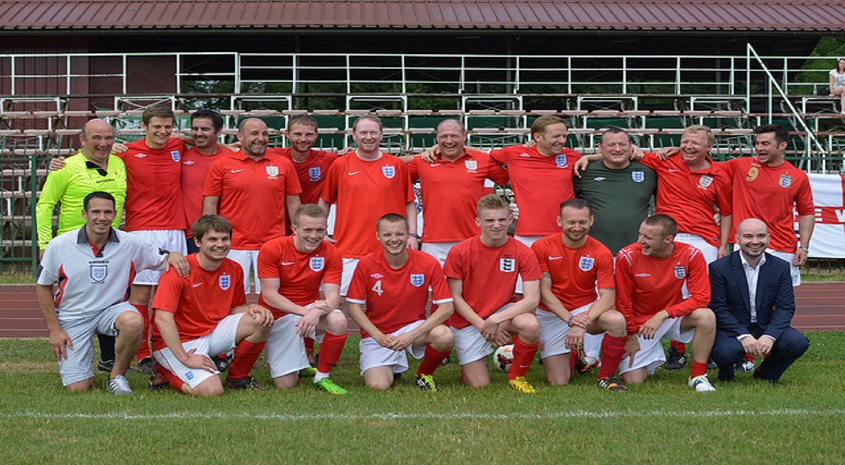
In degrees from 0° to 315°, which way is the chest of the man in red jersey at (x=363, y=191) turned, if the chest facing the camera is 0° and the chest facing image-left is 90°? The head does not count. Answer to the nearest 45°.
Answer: approximately 0°

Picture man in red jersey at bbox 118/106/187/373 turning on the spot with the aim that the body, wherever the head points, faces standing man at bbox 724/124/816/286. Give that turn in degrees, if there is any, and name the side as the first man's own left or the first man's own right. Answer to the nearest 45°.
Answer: approximately 90° to the first man's own left

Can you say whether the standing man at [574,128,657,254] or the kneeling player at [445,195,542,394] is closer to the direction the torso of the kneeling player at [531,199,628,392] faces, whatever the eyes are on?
the kneeling player

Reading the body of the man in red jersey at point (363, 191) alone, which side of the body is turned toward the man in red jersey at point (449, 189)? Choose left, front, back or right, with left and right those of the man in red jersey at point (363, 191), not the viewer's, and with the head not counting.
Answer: left

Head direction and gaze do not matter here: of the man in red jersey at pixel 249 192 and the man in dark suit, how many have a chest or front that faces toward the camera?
2

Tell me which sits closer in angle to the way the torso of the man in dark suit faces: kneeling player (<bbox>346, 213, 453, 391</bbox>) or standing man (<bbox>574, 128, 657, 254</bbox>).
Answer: the kneeling player

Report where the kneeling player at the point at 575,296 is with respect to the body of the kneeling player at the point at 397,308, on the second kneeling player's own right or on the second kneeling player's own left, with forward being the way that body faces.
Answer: on the second kneeling player's own left

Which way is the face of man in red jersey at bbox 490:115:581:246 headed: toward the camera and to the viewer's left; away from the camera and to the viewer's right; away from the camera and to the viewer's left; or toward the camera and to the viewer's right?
toward the camera and to the viewer's right

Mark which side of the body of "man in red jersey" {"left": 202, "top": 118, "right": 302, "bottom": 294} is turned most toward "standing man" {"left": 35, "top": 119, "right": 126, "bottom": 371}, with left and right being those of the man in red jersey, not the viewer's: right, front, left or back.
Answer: right

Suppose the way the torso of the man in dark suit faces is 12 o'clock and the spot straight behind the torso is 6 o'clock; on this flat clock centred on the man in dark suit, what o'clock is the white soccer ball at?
The white soccer ball is roughly at 3 o'clock from the man in dark suit.

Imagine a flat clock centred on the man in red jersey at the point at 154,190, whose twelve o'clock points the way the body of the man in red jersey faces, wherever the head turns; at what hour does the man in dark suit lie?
The man in dark suit is roughly at 10 o'clock from the man in red jersey.

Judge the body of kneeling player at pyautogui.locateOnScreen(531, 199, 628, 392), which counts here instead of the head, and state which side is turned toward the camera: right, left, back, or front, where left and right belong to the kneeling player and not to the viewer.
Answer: front
